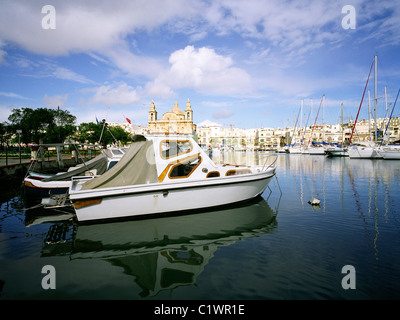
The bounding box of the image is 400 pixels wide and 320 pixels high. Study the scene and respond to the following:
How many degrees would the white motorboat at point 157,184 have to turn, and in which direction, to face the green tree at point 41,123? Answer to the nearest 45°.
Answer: approximately 135° to its left

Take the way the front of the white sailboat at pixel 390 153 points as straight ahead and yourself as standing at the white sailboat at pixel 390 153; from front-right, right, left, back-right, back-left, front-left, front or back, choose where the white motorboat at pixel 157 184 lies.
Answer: left

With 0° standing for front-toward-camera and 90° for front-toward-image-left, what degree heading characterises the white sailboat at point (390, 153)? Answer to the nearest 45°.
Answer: approximately 90°

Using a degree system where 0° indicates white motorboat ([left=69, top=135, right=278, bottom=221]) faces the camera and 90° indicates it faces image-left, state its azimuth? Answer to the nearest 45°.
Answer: approximately 270°

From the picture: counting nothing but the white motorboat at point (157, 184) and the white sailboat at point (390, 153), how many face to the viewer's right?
1

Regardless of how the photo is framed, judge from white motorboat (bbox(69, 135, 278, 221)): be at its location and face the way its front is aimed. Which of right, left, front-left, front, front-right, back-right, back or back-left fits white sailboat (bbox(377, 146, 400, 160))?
front-left

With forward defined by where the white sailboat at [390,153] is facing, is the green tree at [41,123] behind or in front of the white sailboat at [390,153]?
in front

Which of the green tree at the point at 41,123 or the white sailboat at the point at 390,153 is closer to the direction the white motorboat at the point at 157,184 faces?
the white sailboat
